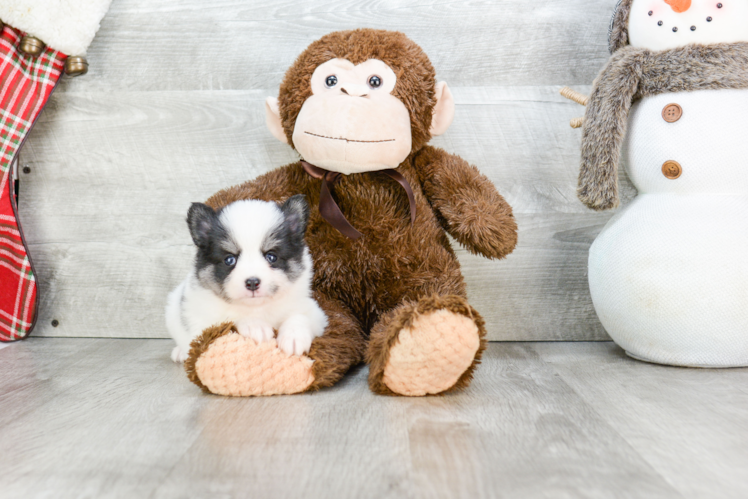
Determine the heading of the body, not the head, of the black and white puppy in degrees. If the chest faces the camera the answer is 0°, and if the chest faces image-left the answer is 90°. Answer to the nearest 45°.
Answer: approximately 315°

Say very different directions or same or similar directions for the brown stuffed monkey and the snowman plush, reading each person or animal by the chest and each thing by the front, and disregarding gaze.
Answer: same or similar directions

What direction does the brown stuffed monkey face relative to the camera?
toward the camera

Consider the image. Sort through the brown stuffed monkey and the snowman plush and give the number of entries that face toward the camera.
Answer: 2

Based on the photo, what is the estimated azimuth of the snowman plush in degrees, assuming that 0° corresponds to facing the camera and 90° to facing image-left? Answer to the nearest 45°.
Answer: approximately 0°

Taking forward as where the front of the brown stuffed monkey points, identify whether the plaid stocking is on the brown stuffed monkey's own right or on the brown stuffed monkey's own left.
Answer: on the brown stuffed monkey's own right
